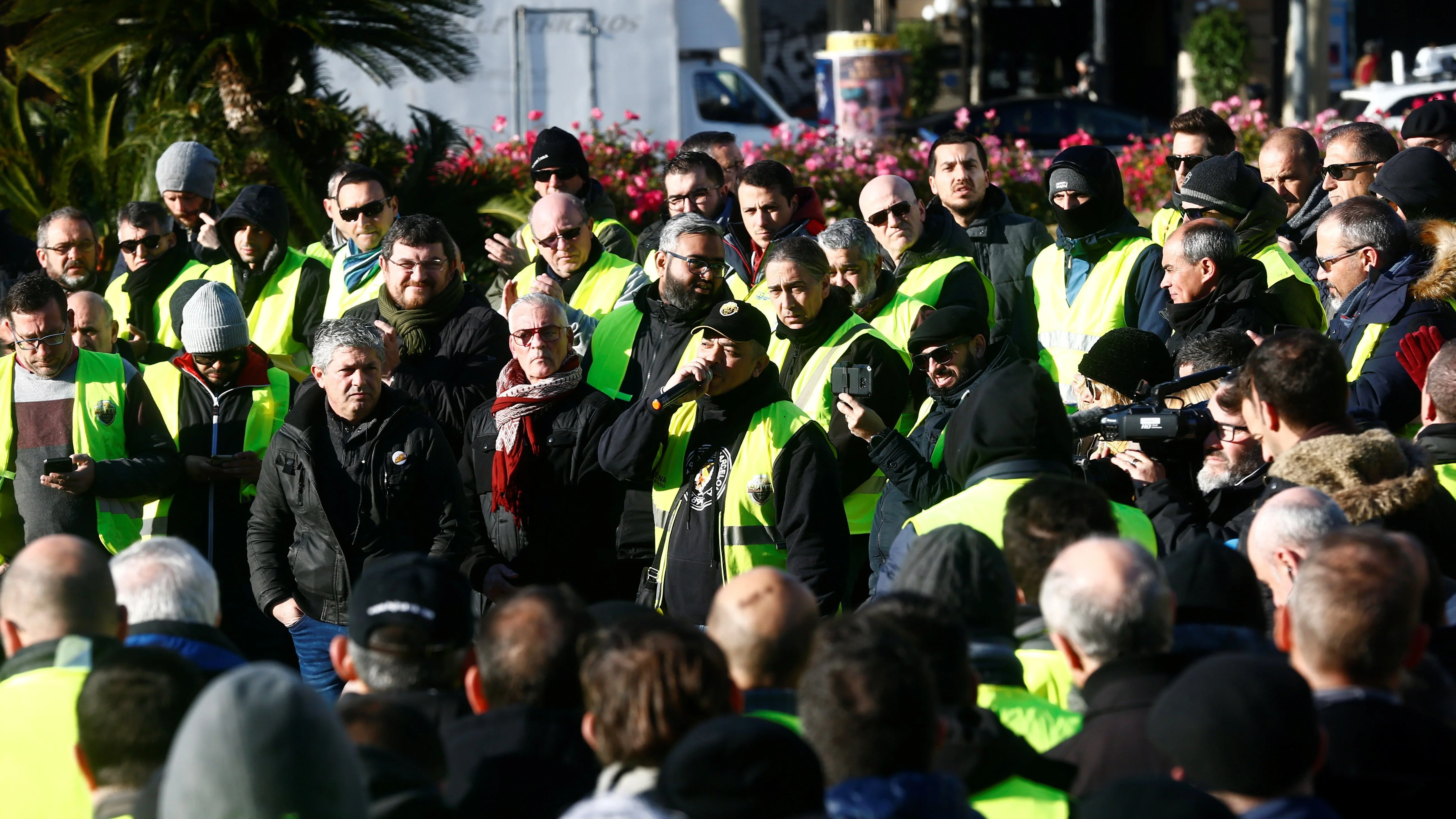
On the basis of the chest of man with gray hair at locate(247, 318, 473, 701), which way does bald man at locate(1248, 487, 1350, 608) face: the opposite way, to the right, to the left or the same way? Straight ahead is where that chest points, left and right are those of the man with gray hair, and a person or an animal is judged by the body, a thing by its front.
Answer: the opposite way

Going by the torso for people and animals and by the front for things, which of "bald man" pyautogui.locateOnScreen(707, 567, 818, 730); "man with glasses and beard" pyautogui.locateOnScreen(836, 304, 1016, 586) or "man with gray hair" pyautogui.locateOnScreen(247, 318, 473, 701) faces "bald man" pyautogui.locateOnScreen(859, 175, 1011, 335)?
"bald man" pyautogui.locateOnScreen(707, 567, 818, 730)

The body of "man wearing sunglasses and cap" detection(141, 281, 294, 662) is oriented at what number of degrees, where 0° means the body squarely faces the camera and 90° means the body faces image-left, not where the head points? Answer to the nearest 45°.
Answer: approximately 0°

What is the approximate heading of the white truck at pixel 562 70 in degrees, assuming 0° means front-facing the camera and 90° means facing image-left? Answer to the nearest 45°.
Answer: approximately 270°

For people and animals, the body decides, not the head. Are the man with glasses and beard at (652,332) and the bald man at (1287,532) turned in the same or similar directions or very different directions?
very different directions

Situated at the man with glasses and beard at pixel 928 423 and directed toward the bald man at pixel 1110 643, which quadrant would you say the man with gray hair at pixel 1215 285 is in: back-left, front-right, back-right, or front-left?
back-left

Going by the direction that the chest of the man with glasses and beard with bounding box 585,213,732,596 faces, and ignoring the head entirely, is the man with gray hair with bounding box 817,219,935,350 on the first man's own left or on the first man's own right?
on the first man's own left

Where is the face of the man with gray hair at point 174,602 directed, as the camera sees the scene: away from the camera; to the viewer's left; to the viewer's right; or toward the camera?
away from the camera

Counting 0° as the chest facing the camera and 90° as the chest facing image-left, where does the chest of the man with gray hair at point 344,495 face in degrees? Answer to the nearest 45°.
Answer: approximately 0°

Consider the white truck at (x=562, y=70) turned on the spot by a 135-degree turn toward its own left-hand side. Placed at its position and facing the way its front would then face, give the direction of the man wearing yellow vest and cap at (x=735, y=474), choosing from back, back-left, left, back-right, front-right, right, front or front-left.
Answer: back-left

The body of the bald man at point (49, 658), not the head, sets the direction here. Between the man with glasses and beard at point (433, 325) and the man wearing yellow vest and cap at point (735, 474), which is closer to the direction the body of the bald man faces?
the man with glasses and beard

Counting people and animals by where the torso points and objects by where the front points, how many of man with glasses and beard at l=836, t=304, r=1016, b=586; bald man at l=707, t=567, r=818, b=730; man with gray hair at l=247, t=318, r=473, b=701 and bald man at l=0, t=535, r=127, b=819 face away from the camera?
2

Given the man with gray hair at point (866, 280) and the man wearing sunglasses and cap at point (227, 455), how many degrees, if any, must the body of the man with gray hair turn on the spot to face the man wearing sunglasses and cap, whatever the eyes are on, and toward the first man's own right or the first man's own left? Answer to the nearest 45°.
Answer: approximately 45° to the first man's own right

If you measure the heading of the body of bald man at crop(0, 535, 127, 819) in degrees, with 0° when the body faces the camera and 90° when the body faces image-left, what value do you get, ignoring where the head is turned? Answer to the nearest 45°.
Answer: approximately 180°
